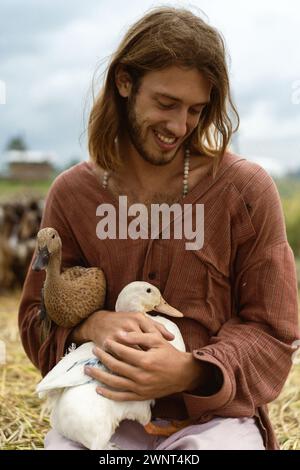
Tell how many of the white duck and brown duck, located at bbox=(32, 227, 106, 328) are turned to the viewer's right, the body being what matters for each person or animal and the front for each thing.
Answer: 1

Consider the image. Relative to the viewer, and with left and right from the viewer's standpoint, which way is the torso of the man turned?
facing the viewer

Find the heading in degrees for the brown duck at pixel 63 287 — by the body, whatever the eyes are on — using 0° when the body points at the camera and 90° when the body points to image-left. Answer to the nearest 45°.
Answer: approximately 45°

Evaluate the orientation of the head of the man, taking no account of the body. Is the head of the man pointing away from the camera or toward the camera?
toward the camera

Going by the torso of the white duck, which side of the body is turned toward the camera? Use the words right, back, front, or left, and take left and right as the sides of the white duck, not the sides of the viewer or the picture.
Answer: right
